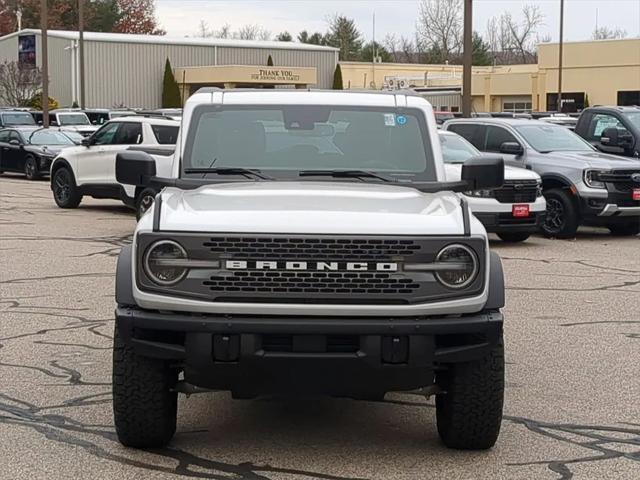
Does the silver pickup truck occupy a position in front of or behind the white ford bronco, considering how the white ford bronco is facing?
behind

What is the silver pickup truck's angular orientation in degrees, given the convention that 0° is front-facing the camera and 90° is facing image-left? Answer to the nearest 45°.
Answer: approximately 315°

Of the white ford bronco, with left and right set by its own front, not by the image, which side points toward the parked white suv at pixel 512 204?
back

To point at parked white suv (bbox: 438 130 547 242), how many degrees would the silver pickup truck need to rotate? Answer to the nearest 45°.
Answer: approximately 90° to its right

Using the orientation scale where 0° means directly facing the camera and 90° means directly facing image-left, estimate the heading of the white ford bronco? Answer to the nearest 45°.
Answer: approximately 0°

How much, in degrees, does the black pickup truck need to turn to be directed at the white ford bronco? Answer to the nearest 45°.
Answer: approximately 45° to its right

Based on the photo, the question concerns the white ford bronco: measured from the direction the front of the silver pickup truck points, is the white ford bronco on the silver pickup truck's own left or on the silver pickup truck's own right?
on the silver pickup truck's own right

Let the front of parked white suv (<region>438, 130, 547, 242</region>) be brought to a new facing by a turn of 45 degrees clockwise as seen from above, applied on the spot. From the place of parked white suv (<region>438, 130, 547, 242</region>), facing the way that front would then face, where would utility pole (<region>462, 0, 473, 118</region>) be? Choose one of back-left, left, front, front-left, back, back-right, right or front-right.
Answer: back

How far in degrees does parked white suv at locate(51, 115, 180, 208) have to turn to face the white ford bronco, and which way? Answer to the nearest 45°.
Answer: approximately 135° to its left

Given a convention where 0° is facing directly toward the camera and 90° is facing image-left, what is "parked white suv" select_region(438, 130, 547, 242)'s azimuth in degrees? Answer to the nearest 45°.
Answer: approximately 315°

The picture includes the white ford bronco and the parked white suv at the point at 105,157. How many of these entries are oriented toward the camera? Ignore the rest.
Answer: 1
